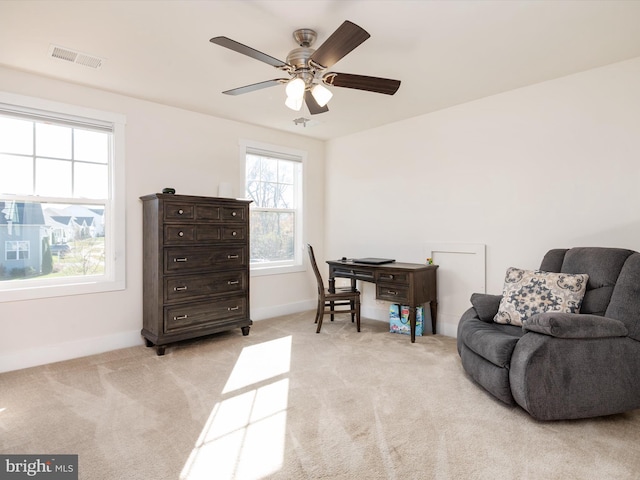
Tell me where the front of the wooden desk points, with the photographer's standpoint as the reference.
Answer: facing the viewer and to the left of the viewer

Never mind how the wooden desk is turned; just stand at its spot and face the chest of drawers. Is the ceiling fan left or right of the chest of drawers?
left

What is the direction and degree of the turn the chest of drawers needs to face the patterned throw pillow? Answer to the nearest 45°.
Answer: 0° — it already faces it

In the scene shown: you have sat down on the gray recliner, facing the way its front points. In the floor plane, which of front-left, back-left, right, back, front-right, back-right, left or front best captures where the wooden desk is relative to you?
right

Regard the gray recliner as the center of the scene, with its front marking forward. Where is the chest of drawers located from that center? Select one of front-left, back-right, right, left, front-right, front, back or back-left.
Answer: front-right

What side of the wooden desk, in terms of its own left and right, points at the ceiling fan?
front

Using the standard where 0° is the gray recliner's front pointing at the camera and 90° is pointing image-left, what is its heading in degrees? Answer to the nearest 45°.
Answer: approximately 45°

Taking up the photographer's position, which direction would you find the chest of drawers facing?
facing the viewer and to the right of the viewer

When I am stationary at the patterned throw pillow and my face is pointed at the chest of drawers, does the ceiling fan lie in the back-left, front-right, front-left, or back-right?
front-left

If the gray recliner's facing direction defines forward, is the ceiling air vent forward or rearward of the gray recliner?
forward

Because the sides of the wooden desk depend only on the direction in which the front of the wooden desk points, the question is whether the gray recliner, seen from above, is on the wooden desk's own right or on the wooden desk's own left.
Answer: on the wooden desk's own left
